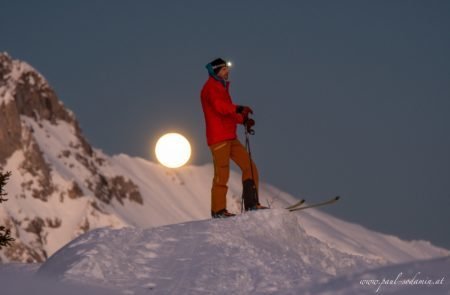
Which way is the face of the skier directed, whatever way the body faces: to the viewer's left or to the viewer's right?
to the viewer's right

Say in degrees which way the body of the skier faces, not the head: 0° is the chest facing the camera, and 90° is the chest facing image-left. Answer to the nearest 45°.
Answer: approximately 270°
